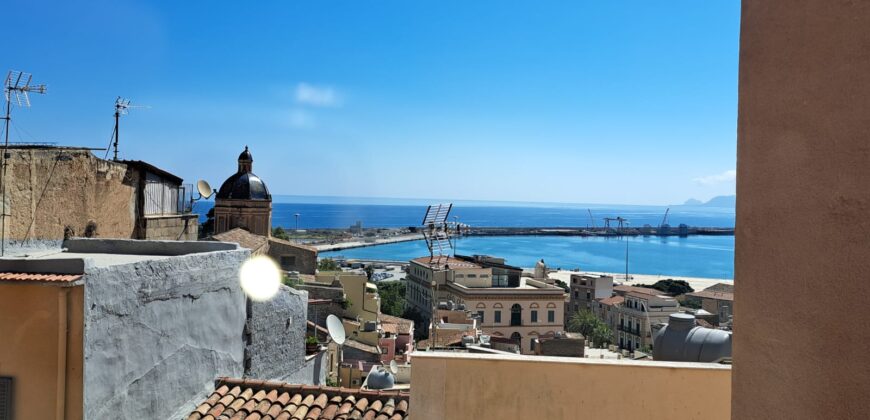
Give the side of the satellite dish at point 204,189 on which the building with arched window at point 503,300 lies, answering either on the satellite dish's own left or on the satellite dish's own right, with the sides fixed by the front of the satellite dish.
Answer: on the satellite dish's own left

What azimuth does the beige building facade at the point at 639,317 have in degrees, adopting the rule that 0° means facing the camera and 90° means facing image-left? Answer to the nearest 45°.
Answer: approximately 45°

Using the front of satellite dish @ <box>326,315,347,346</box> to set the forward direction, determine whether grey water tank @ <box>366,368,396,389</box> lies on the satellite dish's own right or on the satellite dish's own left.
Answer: on the satellite dish's own left

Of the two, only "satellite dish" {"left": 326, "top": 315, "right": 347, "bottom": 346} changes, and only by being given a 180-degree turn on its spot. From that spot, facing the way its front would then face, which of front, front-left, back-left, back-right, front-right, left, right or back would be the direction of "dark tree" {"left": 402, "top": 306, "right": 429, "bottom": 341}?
front-right

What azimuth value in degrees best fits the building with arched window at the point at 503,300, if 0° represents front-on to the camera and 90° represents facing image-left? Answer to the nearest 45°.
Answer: approximately 0°

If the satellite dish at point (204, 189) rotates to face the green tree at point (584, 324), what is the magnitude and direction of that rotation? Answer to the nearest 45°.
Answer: approximately 90° to its left

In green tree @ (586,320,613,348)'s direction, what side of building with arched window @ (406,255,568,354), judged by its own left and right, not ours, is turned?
left
